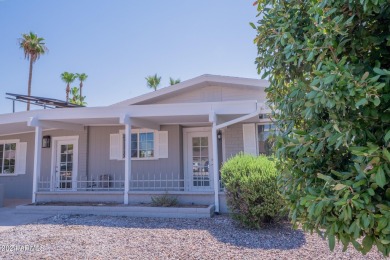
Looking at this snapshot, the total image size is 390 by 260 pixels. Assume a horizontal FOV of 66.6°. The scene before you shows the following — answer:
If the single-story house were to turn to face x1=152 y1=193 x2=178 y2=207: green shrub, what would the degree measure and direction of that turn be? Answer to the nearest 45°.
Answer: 0° — it already faces it

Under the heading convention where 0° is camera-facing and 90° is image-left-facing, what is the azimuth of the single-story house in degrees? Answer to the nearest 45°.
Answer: approximately 0°

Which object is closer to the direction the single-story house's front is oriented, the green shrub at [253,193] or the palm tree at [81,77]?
the green shrub

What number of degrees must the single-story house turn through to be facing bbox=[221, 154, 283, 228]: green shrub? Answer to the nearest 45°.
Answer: approximately 45° to its left

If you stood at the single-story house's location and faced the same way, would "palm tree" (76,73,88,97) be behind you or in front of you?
behind

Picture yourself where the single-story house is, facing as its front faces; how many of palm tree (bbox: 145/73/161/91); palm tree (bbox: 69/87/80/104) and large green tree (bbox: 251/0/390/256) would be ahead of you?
1

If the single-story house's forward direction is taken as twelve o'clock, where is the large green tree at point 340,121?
The large green tree is roughly at 12 o'clock from the single-story house.

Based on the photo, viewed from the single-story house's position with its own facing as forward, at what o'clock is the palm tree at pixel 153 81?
The palm tree is roughly at 6 o'clock from the single-story house.

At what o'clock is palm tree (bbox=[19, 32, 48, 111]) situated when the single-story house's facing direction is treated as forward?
The palm tree is roughly at 5 o'clock from the single-story house.
